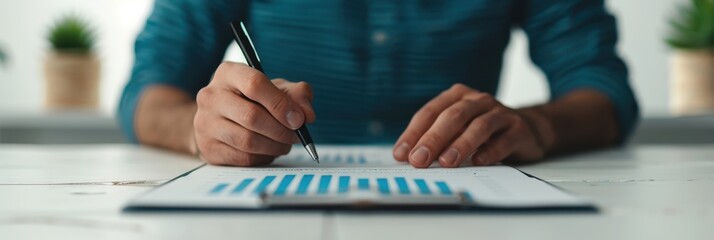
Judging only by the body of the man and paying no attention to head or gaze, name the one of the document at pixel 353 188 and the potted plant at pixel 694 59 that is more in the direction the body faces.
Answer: the document

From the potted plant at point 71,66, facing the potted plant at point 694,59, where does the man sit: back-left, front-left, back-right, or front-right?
front-right

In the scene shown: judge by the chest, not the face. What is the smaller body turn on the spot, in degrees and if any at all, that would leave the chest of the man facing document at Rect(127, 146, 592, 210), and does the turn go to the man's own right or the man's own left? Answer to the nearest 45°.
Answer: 0° — they already face it

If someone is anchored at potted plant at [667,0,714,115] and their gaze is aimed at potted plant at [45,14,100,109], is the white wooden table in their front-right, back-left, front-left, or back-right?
front-left

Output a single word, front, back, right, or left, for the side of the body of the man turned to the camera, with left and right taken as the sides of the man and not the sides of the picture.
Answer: front

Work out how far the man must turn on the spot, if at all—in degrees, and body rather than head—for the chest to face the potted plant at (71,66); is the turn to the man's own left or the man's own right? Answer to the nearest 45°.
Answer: approximately 135° to the man's own right

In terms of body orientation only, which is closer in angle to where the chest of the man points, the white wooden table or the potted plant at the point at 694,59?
the white wooden table

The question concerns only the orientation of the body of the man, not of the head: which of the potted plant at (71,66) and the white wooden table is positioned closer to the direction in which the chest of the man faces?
the white wooden table

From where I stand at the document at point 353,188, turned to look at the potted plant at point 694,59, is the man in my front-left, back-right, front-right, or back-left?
front-left

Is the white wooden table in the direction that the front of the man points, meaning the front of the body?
yes
